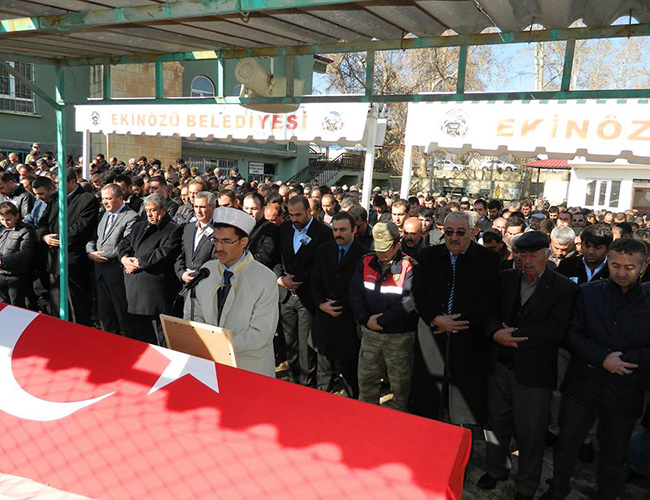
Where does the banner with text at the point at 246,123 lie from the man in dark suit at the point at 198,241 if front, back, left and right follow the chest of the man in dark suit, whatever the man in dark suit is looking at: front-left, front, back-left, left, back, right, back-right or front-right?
back-right

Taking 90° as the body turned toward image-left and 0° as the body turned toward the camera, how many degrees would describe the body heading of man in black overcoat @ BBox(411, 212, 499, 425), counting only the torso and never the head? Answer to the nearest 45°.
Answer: approximately 0°

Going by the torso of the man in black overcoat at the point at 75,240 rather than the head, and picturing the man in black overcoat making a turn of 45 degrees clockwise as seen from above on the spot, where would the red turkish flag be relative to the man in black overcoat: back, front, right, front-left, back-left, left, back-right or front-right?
left

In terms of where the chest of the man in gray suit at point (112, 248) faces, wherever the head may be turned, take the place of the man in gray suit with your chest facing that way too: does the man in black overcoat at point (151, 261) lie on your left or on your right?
on your left

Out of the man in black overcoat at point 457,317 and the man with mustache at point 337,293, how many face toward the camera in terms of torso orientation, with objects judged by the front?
2

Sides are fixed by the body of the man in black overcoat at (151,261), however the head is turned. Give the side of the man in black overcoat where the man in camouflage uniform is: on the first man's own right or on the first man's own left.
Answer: on the first man's own left

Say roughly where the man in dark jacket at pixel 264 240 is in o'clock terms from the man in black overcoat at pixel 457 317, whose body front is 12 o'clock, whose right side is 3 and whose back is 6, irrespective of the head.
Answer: The man in dark jacket is roughly at 4 o'clock from the man in black overcoat.

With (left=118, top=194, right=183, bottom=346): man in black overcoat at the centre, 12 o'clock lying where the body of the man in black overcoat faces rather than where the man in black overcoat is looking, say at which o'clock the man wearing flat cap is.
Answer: The man wearing flat cap is roughly at 9 o'clock from the man in black overcoat.
